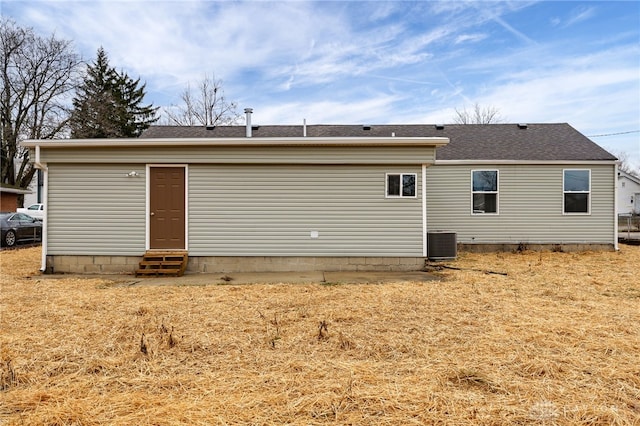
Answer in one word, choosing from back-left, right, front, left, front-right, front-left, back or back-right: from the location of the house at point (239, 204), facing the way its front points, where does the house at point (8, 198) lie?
front-left

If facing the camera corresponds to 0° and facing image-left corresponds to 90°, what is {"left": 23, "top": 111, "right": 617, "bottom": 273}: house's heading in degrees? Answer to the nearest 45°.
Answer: approximately 180°

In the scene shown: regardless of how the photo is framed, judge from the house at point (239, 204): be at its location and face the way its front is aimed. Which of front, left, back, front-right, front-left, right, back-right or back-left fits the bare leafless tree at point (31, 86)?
front-left

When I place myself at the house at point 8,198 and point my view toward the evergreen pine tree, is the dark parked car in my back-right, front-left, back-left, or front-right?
back-right
